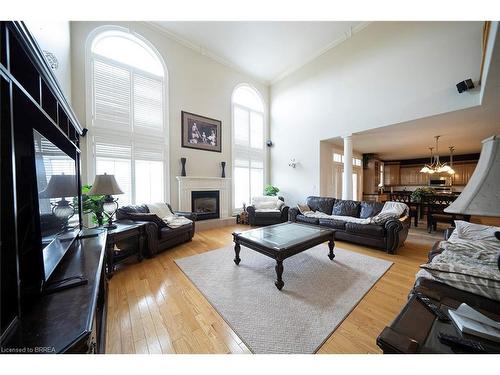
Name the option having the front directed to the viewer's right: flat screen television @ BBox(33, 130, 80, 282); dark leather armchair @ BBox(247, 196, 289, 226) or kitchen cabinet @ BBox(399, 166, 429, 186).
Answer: the flat screen television

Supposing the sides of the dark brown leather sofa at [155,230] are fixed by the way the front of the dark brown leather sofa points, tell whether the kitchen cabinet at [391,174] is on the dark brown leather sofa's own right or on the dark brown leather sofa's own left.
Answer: on the dark brown leather sofa's own left

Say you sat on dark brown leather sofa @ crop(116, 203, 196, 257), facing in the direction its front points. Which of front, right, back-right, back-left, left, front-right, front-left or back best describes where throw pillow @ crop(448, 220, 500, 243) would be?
front

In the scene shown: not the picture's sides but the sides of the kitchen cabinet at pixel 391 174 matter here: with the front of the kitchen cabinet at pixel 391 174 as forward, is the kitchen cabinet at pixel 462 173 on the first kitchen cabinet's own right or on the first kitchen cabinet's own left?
on the first kitchen cabinet's own left

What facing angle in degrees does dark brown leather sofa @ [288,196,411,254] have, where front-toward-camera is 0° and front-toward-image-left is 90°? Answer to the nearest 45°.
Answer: approximately 45°

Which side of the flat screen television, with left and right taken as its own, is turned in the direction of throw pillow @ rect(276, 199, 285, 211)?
front

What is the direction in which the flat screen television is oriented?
to the viewer's right

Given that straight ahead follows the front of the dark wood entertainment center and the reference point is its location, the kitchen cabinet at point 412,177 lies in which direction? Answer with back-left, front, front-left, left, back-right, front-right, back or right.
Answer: front

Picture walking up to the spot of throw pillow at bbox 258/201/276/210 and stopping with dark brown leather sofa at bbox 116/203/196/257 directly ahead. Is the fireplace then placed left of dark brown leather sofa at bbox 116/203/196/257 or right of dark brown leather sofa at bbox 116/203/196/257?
right

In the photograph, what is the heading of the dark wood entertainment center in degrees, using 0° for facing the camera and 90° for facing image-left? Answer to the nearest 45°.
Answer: approximately 270°

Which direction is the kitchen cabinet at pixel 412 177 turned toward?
toward the camera

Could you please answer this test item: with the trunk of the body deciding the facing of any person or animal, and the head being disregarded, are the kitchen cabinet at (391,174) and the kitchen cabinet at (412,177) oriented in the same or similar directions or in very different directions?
same or similar directions
